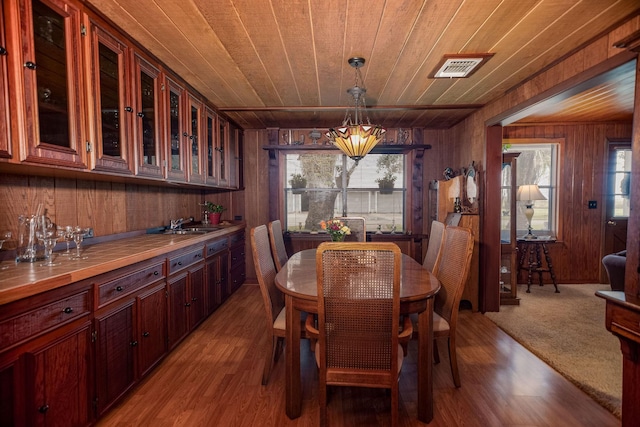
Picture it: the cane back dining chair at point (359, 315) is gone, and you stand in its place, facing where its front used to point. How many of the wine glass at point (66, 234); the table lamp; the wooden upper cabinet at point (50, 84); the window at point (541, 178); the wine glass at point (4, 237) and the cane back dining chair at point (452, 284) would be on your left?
3

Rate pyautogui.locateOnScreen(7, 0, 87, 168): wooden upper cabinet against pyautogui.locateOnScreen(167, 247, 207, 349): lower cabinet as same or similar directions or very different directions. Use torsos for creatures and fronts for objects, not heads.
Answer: same or similar directions

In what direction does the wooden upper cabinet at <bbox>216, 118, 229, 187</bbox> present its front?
to the viewer's right

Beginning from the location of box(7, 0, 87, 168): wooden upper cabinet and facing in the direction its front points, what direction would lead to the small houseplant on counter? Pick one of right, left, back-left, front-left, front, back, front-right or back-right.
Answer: left

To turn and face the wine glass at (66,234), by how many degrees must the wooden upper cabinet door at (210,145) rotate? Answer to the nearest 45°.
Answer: approximately 135° to its right

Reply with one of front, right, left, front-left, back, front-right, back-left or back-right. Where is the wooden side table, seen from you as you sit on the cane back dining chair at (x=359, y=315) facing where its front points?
front-right

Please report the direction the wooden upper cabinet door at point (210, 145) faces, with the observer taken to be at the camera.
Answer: facing to the right of the viewer

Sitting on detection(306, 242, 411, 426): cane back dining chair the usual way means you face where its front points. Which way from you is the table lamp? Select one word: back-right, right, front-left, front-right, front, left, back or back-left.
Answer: front-right

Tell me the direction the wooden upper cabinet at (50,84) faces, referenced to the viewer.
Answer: facing the viewer and to the right of the viewer

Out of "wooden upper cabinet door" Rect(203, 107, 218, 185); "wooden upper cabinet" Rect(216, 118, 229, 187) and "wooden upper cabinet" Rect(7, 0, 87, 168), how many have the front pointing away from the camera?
0

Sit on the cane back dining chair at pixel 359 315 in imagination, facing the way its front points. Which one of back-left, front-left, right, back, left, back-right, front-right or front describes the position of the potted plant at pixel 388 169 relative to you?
front

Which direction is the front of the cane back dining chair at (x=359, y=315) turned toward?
away from the camera

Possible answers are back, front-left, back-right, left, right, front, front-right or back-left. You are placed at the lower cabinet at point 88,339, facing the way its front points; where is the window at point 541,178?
front-left
